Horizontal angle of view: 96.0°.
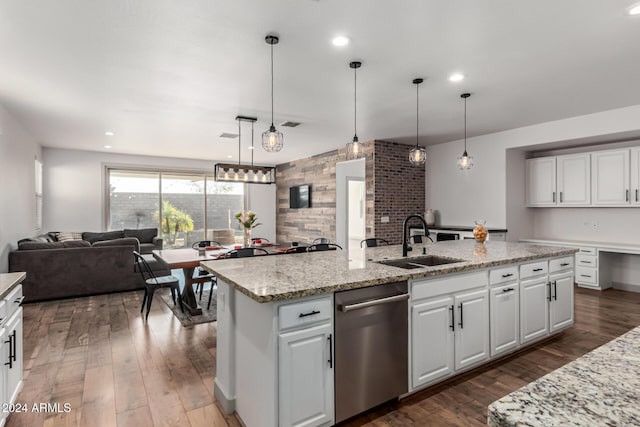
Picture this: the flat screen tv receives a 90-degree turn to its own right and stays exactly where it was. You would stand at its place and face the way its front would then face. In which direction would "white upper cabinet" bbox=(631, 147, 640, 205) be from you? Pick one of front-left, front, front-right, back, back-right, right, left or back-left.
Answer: back

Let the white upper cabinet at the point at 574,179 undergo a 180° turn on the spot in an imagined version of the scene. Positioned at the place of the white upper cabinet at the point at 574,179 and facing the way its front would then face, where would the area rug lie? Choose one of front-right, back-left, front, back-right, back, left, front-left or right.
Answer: back-left

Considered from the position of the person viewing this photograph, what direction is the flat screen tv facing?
facing the viewer and to the left of the viewer

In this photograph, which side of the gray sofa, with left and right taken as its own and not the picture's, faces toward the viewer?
back

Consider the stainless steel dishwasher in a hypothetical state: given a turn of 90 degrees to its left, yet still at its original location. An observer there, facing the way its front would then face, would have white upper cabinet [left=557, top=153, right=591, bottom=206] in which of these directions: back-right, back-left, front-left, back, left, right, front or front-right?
front

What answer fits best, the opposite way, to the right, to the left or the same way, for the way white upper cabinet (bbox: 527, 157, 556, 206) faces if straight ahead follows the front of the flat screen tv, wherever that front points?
the same way

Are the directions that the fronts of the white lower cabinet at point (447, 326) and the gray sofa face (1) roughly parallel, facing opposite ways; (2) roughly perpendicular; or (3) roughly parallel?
roughly parallel, facing opposite ways

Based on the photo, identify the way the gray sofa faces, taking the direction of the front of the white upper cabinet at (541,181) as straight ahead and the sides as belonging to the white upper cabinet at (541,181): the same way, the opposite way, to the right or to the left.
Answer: to the right

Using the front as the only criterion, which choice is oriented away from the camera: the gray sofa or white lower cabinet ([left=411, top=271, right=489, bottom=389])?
the gray sofa

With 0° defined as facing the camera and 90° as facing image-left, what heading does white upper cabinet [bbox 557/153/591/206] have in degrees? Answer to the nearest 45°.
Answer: approximately 0°

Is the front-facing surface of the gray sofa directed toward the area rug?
no

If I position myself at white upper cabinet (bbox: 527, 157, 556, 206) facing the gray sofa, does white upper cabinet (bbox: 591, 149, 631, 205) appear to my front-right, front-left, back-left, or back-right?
back-left

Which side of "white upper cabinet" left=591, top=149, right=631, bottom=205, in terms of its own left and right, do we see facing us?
front

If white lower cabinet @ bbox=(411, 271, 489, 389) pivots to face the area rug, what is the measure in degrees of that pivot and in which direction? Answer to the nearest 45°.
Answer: approximately 135° to its right

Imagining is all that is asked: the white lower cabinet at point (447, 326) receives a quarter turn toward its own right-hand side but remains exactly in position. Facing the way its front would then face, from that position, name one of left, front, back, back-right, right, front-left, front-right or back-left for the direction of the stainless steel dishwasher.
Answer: front

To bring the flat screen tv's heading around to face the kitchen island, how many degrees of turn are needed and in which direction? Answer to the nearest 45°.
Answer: approximately 45° to its left

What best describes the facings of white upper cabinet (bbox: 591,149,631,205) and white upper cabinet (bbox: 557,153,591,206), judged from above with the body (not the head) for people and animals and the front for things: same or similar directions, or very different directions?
same or similar directions

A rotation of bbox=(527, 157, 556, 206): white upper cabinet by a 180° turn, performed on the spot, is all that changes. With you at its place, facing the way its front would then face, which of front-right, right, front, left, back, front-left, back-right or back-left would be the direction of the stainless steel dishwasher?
back

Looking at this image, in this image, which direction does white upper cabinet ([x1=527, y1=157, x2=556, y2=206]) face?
toward the camera

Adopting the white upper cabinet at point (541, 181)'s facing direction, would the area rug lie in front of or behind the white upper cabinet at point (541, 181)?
in front

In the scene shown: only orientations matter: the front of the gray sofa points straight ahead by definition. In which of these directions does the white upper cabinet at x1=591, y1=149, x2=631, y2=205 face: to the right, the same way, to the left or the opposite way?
to the left

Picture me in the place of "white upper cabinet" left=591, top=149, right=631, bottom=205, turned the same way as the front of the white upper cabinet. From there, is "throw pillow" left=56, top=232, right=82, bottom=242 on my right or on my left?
on my right
